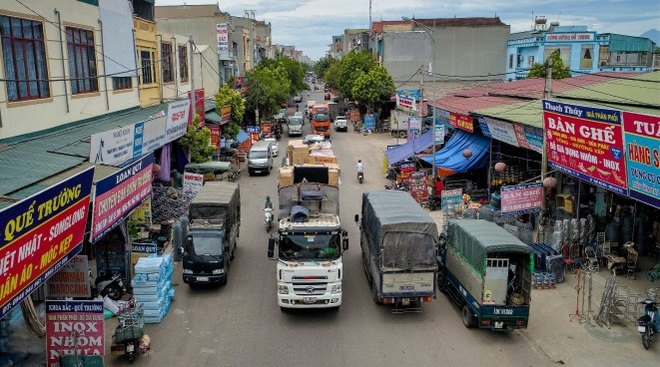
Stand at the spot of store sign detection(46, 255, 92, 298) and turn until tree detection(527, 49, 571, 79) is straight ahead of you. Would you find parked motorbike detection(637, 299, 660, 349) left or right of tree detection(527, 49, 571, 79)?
right

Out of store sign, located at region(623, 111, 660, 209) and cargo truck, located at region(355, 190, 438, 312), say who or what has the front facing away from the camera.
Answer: the cargo truck

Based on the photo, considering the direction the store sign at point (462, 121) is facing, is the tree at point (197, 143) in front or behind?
in front

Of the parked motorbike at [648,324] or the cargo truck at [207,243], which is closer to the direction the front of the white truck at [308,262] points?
the parked motorbike

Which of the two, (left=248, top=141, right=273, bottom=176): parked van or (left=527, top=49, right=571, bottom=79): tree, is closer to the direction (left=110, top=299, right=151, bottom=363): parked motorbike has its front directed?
the parked van

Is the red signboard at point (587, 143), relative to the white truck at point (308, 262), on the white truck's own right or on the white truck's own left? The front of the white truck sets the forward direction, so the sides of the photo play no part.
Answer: on the white truck's own left

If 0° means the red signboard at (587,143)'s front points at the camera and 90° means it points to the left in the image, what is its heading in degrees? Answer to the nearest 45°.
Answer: approximately 45°

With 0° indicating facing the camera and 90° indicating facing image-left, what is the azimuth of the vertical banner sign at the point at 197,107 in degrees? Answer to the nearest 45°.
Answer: approximately 0°

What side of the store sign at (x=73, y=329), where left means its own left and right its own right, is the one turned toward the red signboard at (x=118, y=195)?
back

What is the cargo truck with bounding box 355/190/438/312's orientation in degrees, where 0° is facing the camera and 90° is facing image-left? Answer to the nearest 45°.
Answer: approximately 180°

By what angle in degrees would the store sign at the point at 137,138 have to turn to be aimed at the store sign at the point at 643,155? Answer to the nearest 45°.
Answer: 0° — it already faces it
